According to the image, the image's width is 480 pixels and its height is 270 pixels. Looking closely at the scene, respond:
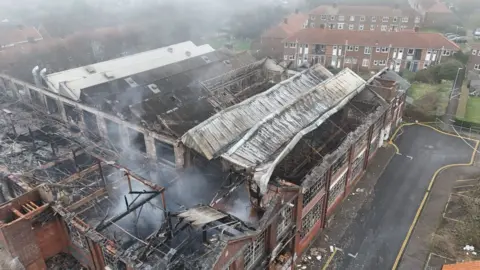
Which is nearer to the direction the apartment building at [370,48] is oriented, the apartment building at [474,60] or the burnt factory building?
the burnt factory building

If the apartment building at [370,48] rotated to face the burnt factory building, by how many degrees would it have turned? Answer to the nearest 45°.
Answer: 0° — it already faces it

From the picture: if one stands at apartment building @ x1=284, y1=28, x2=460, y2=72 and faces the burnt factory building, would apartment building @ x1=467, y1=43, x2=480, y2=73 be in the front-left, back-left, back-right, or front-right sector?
back-left

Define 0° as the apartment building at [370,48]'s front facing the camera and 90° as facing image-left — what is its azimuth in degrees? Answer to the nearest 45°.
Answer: approximately 0°

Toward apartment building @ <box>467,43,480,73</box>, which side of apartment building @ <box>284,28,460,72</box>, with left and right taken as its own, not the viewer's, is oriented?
left
